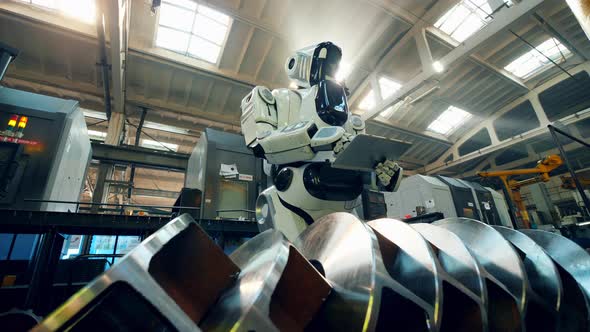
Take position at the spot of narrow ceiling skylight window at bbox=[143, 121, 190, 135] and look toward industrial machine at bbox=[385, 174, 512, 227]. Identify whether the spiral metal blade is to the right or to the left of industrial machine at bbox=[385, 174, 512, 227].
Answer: right

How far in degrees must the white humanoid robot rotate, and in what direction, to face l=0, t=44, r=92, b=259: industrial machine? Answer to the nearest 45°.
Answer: approximately 135° to its right

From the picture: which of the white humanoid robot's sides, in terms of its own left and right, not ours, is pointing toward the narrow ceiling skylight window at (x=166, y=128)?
back

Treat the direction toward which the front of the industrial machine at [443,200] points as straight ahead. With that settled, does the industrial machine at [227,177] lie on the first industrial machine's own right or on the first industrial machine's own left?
on the first industrial machine's own right

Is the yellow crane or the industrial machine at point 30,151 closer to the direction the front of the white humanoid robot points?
the yellow crane

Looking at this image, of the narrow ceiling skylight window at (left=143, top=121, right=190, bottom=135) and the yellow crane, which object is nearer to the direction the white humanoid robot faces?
the yellow crane
